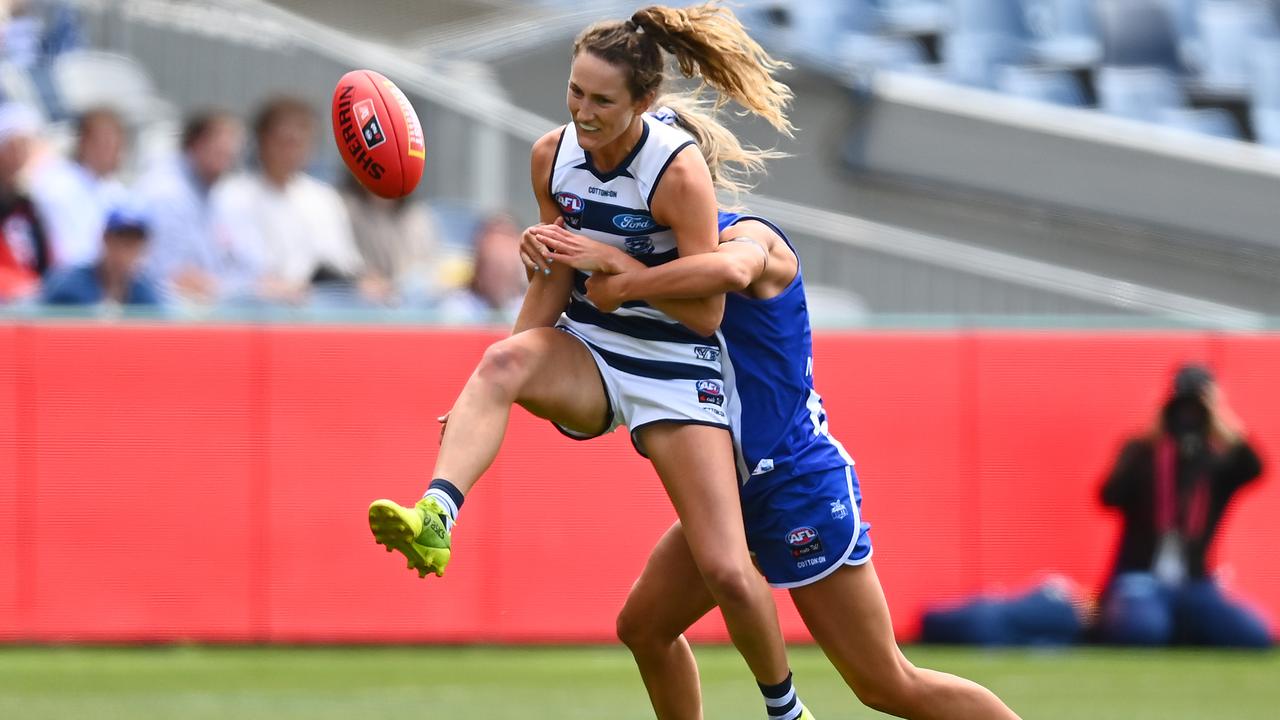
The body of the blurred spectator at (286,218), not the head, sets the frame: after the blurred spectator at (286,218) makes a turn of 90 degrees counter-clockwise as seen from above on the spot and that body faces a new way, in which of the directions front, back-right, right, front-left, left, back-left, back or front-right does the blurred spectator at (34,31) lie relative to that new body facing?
back-left

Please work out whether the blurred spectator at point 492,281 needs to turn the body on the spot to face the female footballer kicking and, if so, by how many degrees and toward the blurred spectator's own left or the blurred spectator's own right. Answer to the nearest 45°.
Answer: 0° — they already face them

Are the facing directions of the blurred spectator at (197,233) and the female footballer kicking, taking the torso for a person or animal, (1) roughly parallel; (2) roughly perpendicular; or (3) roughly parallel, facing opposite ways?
roughly perpendicular

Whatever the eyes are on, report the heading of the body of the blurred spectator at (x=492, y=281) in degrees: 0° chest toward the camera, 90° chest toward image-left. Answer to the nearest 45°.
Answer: approximately 0°

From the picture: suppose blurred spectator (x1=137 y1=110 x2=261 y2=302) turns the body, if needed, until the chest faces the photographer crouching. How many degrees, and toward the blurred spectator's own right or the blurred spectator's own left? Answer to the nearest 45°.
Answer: approximately 45° to the blurred spectator's own left

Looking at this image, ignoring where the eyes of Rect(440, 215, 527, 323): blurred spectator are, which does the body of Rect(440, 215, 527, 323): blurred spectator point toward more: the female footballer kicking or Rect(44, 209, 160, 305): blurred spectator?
the female footballer kicking

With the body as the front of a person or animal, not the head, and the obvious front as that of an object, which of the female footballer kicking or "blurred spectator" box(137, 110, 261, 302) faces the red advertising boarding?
the blurred spectator

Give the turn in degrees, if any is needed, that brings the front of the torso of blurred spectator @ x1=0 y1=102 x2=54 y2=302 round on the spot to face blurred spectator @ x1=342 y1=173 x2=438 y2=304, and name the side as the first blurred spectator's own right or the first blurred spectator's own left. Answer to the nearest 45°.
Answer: approximately 90° to the first blurred spectator's own left
